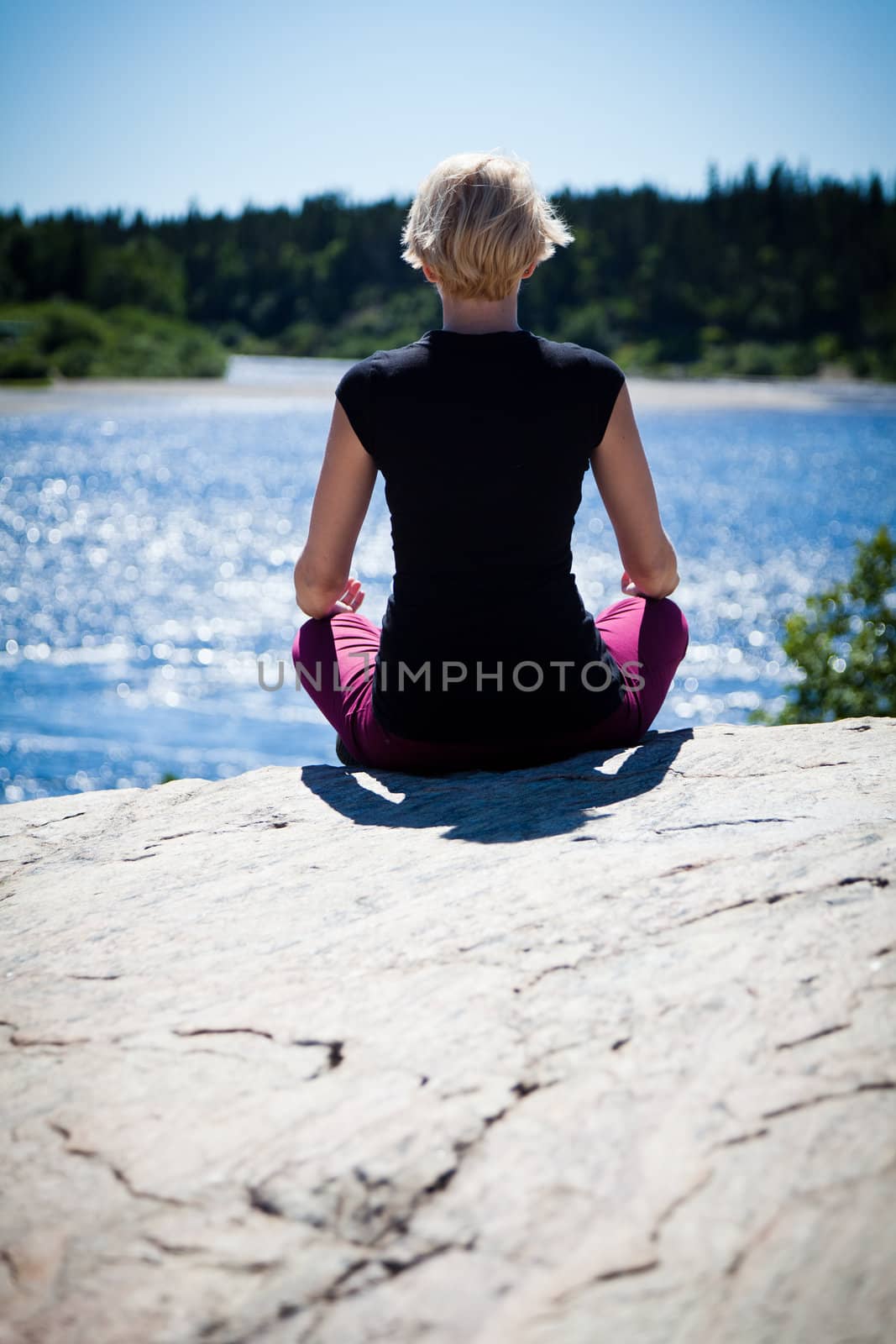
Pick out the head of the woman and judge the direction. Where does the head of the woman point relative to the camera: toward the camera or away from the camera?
away from the camera

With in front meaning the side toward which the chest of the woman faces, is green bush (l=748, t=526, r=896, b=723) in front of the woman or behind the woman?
in front

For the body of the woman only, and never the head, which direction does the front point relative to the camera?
away from the camera
